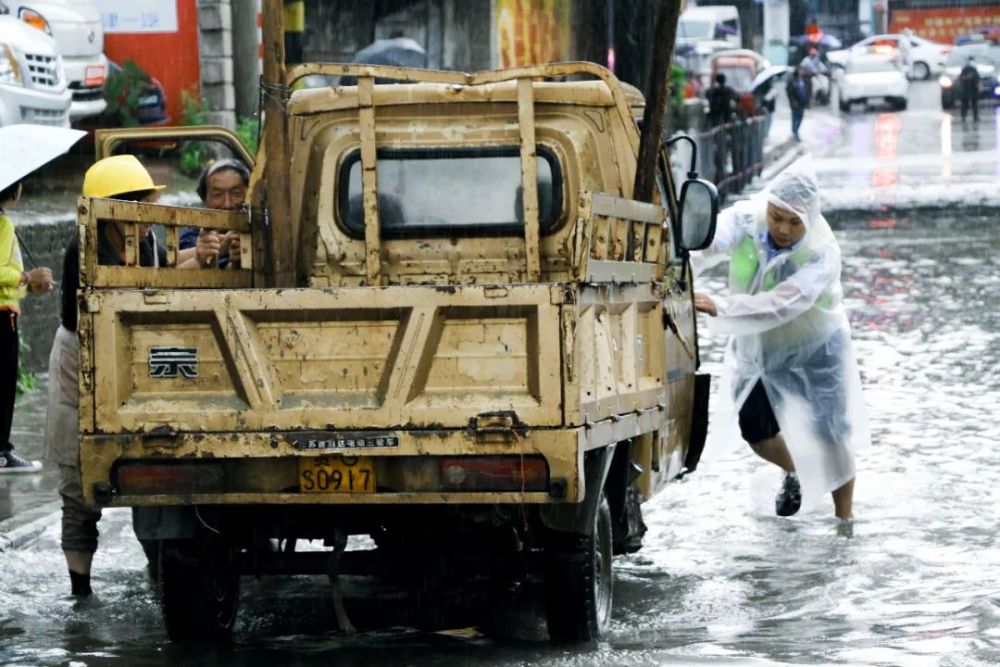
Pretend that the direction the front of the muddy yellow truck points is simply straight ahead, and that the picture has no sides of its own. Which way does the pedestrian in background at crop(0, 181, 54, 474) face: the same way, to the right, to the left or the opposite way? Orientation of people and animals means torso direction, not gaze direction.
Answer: to the right

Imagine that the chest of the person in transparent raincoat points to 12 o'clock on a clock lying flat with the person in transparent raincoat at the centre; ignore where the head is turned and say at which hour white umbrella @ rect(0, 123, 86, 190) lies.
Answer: The white umbrella is roughly at 1 o'clock from the person in transparent raincoat.

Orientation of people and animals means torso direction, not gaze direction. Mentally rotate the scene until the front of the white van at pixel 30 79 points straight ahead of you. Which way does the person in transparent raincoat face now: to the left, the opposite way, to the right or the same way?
to the right

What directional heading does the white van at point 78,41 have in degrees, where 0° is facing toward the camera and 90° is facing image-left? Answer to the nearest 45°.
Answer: approximately 315°

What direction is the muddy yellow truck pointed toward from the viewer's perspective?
away from the camera

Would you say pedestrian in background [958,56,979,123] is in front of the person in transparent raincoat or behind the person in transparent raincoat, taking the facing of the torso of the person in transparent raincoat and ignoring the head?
behind

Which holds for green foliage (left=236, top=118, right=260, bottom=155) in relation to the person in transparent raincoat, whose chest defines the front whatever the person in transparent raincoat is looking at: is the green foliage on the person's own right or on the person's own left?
on the person's own right
